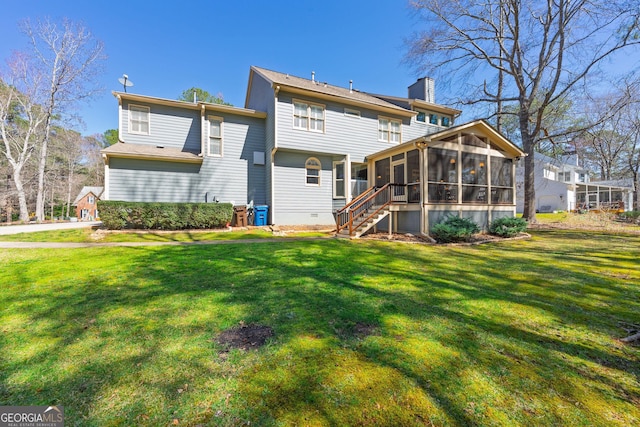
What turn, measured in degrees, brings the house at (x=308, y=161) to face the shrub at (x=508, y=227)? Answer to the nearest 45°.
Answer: approximately 135° to its right

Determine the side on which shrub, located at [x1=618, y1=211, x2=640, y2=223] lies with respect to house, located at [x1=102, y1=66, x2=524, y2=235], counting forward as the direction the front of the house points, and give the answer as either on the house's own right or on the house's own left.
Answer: on the house's own right

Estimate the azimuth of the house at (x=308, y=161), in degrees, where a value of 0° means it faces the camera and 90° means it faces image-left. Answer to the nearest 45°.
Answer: approximately 135°

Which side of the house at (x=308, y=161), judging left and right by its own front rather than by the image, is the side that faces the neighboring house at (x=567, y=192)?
right

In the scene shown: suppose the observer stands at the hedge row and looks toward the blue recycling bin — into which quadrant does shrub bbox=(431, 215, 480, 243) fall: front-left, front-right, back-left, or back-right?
front-right

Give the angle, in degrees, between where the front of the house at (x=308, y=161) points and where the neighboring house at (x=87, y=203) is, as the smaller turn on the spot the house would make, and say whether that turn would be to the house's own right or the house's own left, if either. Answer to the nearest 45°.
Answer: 0° — it already faces it
